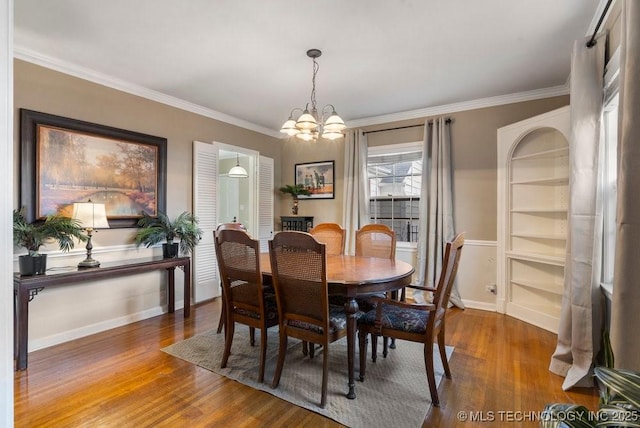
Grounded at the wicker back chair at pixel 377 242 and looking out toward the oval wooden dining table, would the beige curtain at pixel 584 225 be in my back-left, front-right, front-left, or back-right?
front-left

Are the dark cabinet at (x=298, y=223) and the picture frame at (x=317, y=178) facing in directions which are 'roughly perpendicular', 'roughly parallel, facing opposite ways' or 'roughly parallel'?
roughly parallel

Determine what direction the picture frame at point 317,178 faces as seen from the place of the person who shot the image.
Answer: facing the viewer and to the left of the viewer

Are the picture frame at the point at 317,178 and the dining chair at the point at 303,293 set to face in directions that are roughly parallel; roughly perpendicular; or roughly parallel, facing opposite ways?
roughly parallel, facing opposite ways

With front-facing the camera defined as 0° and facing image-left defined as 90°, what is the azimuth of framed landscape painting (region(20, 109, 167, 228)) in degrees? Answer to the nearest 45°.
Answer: approximately 315°

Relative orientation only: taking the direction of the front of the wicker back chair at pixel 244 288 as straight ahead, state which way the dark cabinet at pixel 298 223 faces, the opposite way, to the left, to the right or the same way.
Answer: the opposite way

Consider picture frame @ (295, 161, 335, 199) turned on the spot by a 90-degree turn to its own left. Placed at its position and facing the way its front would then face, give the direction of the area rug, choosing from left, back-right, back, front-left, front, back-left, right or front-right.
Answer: front-right

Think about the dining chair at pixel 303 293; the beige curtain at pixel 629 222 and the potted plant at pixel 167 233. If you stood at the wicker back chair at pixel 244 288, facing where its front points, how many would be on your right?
2

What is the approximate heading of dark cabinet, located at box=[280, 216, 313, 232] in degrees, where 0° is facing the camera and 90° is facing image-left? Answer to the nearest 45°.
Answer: approximately 45°

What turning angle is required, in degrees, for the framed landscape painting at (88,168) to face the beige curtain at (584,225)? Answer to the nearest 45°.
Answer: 0° — it already faces it

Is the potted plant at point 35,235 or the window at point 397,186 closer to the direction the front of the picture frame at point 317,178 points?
the potted plant

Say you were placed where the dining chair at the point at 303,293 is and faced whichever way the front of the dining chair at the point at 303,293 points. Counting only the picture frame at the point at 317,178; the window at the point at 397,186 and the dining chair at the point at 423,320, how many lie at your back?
0

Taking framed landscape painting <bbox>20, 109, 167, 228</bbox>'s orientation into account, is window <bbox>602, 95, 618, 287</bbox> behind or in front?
in front

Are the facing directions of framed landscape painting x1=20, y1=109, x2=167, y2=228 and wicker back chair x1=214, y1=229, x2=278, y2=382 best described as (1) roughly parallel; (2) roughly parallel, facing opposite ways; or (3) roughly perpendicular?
roughly perpendicular

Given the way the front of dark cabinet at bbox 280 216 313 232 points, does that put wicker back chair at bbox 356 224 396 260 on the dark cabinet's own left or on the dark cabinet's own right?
on the dark cabinet's own left

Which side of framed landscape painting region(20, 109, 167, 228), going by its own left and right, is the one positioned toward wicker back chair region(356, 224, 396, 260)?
front

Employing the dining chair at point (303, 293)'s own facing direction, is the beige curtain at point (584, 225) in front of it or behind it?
in front

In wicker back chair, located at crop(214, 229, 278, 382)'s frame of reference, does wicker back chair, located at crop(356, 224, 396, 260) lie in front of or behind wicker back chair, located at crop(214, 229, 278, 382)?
in front

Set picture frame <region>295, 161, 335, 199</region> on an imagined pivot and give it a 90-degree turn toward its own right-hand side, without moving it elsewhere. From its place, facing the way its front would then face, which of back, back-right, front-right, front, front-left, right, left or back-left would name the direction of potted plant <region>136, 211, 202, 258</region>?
left

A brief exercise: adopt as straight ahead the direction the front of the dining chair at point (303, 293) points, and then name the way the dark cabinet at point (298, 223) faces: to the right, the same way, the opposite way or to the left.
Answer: the opposite way

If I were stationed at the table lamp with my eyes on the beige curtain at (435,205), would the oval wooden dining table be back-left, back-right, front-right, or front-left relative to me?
front-right

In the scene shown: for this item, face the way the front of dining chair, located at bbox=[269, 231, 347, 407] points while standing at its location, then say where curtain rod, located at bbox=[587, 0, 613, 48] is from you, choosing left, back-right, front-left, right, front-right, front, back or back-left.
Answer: front-right

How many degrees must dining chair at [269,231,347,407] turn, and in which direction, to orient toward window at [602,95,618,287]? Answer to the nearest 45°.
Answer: approximately 45° to its right

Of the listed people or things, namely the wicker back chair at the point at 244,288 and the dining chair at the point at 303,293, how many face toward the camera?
0
